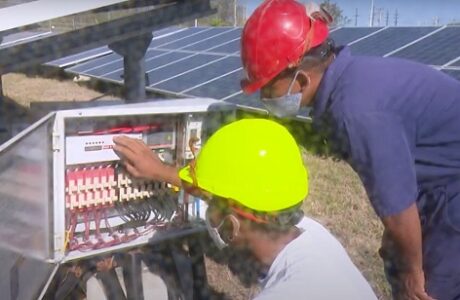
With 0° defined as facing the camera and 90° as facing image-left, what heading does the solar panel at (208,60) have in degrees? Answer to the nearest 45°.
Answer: approximately 45°

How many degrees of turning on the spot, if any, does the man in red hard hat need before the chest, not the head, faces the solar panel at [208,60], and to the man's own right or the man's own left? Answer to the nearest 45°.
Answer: approximately 90° to the man's own right

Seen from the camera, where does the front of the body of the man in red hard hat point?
to the viewer's left

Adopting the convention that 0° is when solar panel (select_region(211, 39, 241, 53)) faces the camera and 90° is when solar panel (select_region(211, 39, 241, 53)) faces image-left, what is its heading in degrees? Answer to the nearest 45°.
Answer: approximately 45°

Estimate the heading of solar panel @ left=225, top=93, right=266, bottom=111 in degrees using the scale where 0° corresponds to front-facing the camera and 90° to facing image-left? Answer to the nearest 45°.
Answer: approximately 45°

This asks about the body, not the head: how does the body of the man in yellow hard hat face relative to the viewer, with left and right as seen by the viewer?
facing away from the viewer and to the left of the viewer
